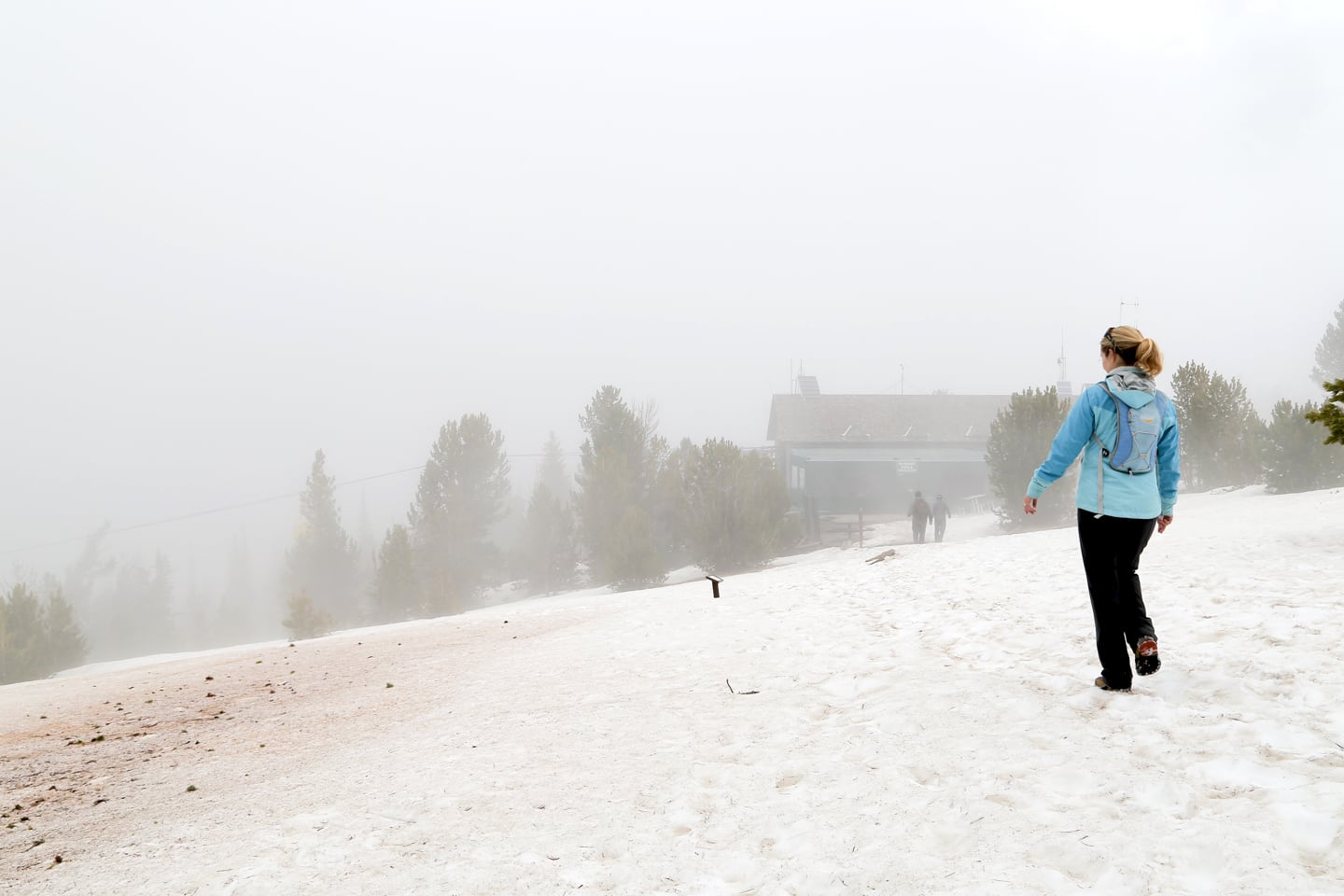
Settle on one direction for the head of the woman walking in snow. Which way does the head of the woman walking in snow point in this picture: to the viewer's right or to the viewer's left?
to the viewer's left

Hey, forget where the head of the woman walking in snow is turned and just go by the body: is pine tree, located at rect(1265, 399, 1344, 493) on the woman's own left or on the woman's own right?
on the woman's own right

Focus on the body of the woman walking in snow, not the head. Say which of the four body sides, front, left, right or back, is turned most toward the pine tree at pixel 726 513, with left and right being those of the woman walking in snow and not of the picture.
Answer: front

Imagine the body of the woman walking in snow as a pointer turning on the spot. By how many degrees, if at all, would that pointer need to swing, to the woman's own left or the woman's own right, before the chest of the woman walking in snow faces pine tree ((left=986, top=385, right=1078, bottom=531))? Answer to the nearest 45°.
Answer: approximately 45° to the woman's own right

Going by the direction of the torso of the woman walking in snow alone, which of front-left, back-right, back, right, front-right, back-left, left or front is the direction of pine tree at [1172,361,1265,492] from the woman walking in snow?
front-right

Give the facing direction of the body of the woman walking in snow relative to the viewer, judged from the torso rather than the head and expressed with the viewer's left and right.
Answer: facing away from the viewer and to the left of the viewer

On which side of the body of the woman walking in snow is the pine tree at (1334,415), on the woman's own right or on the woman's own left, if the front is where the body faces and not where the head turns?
on the woman's own right
